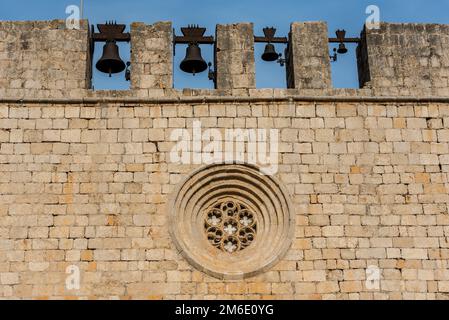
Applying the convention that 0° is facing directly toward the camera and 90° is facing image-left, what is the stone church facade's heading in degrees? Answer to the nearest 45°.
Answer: approximately 0°
